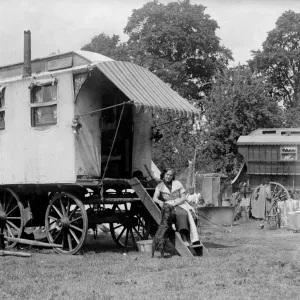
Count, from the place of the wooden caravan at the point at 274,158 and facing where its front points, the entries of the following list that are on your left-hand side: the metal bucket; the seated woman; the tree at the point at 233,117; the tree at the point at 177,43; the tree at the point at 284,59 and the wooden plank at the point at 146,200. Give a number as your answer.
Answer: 3

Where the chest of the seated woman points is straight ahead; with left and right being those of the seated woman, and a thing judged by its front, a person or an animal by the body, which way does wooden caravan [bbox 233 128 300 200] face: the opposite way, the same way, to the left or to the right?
to the right

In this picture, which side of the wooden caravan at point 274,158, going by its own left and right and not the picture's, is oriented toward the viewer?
left

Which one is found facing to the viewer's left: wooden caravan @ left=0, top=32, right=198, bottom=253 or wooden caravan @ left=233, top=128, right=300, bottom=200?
wooden caravan @ left=233, top=128, right=300, bottom=200

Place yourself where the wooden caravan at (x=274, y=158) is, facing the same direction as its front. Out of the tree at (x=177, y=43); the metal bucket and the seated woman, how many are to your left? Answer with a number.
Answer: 2

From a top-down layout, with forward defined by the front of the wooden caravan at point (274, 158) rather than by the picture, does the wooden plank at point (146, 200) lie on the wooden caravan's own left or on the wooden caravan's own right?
on the wooden caravan's own left

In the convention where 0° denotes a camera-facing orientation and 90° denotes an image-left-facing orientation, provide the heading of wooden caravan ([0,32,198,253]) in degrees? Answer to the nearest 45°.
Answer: approximately 315°

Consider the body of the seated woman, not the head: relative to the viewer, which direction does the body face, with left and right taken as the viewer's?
facing the viewer

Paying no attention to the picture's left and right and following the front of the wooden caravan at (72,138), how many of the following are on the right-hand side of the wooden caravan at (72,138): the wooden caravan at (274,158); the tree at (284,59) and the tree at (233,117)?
0

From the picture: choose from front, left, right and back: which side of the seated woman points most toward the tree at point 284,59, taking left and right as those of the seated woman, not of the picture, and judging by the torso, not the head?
back

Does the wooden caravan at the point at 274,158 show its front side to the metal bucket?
no

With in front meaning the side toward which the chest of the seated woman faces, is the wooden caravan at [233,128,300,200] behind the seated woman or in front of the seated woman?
behind

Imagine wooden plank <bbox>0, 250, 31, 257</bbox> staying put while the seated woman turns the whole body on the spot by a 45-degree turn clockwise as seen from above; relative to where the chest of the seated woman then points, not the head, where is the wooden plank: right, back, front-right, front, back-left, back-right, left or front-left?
front-right

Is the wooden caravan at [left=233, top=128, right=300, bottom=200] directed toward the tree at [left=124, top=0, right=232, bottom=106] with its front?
no

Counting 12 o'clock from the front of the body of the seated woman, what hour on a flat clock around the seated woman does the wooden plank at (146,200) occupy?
The wooden plank is roughly at 3 o'clock from the seated woman.

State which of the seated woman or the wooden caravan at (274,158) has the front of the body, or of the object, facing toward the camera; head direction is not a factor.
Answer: the seated woman
